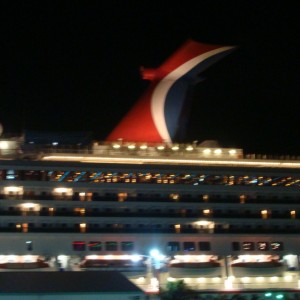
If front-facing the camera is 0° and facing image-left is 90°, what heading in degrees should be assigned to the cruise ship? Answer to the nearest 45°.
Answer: approximately 90°
